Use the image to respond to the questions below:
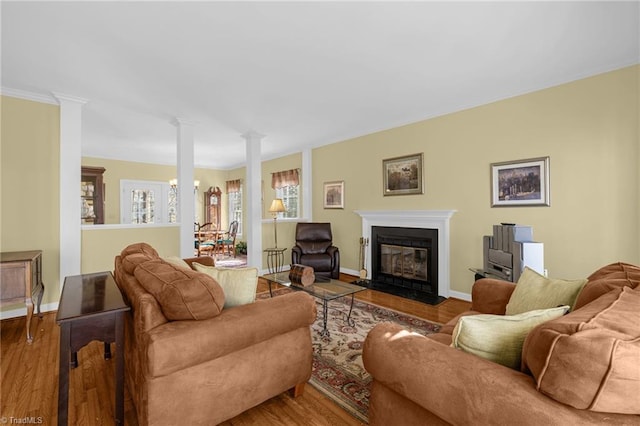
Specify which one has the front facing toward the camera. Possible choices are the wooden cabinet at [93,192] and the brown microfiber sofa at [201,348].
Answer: the wooden cabinet

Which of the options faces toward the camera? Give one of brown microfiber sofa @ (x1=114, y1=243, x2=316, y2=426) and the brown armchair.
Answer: the brown armchair

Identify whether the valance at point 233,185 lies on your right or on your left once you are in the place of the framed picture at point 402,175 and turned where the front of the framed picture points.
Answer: on your right

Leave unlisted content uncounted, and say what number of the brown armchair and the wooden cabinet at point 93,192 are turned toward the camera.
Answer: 2

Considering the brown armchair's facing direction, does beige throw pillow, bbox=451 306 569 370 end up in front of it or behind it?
in front

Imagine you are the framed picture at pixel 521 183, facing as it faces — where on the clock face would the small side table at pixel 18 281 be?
The small side table is roughly at 12 o'clock from the framed picture.

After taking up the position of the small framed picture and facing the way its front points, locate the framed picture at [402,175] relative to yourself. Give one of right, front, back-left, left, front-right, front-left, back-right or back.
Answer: left

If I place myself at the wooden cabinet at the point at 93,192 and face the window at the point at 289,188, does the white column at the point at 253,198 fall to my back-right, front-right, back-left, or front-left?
front-right

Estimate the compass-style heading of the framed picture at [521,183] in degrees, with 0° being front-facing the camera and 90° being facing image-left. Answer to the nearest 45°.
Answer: approximately 45°

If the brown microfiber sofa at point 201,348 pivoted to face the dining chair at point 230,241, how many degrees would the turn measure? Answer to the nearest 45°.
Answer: approximately 45° to its left

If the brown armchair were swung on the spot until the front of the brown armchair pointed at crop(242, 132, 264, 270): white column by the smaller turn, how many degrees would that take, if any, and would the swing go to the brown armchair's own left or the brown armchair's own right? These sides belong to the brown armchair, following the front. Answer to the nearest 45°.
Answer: approximately 90° to the brown armchair's own right

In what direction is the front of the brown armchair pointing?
toward the camera

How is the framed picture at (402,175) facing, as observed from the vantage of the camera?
facing the viewer and to the left of the viewer

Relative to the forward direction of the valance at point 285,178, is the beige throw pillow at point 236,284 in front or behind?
in front

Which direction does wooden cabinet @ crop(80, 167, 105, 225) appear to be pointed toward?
toward the camera
